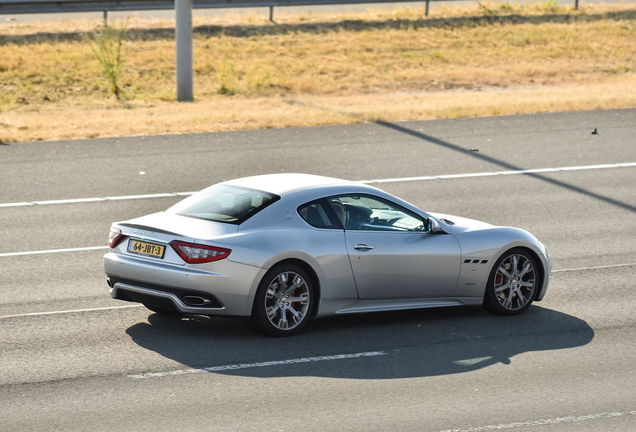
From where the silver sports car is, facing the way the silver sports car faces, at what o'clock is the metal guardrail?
The metal guardrail is roughly at 10 o'clock from the silver sports car.

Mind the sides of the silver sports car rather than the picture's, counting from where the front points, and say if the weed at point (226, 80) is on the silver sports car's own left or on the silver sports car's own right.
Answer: on the silver sports car's own left

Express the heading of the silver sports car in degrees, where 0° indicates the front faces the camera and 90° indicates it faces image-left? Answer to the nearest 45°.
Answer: approximately 225°
